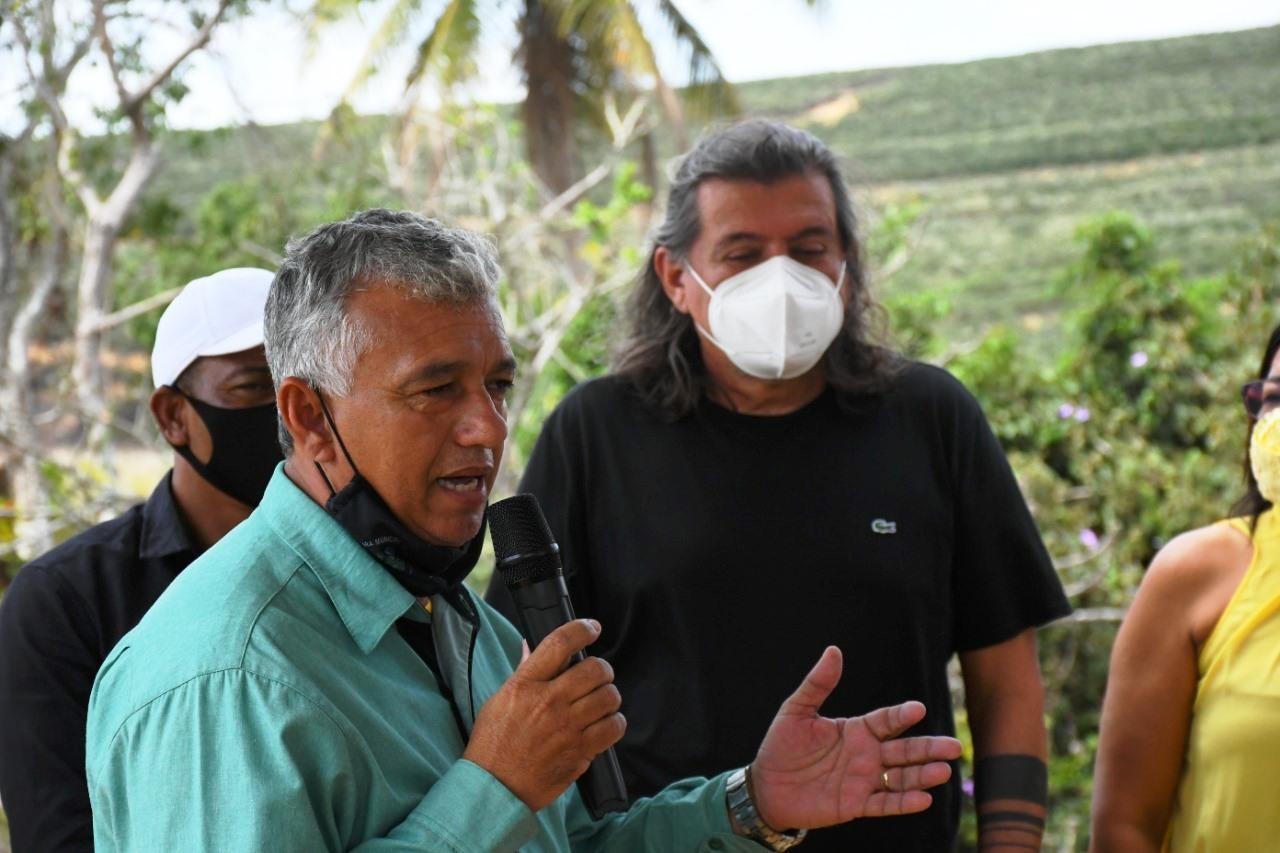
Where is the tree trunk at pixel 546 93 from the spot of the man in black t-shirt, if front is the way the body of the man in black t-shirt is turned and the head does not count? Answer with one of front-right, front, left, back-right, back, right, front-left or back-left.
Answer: back

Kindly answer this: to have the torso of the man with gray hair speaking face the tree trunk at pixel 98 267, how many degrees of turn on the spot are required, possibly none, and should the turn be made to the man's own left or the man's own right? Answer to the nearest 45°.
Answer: approximately 135° to the man's own left

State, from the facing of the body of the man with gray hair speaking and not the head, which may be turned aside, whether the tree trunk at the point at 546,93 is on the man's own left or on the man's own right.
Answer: on the man's own left

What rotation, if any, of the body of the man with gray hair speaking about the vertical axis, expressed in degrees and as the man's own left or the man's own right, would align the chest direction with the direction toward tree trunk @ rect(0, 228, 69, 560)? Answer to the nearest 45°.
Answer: approximately 135° to the man's own left

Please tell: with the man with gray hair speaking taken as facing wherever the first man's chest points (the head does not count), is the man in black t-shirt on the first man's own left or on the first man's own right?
on the first man's own left

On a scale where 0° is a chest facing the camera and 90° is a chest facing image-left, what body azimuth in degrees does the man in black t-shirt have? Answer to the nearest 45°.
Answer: approximately 0°

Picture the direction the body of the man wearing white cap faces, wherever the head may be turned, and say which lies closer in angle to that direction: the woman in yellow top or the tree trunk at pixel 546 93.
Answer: the woman in yellow top

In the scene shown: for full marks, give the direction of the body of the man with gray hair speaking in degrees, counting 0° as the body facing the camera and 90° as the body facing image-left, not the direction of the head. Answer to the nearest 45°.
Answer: approximately 315°

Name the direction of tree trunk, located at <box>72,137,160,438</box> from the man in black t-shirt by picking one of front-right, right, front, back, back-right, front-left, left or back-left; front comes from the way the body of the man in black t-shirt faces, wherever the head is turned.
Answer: back-right

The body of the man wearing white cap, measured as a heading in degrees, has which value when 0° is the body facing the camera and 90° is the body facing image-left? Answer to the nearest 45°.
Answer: approximately 315°

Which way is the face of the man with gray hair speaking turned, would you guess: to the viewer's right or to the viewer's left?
to the viewer's right

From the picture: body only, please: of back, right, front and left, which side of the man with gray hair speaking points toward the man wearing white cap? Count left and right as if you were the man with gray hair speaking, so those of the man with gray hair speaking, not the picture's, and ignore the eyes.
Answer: back
